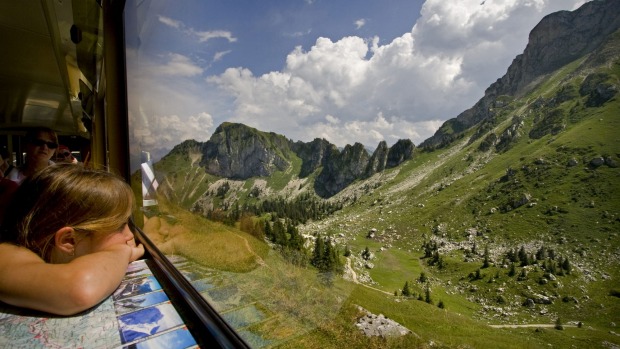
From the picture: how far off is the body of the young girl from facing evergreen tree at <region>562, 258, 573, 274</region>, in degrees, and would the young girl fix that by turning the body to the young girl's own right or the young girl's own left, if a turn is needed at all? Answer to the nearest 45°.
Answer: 0° — they already face it

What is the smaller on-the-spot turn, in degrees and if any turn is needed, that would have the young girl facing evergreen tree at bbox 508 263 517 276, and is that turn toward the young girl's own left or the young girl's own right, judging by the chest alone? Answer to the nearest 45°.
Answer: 0° — they already face it

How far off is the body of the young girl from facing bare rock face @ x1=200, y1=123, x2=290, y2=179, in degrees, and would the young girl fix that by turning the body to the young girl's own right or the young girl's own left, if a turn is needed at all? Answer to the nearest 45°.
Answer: approximately 45° to the young girl's own left

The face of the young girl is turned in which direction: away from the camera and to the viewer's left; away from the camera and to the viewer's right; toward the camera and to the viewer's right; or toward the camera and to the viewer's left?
away from the camera and to the viewer's right

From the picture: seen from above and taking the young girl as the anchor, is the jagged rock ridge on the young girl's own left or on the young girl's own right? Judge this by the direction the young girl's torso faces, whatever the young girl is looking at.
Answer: on the young girl's own left

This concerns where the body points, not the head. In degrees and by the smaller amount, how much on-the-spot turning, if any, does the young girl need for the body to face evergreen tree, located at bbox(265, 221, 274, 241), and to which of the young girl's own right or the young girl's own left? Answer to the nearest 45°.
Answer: approximately 45° to the young girl's own left

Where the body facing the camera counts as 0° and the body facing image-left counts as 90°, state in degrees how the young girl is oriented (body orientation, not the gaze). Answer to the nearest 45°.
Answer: approximately 270°

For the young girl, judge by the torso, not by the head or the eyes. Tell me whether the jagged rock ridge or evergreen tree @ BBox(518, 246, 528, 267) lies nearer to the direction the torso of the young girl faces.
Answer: the evergreen tree
